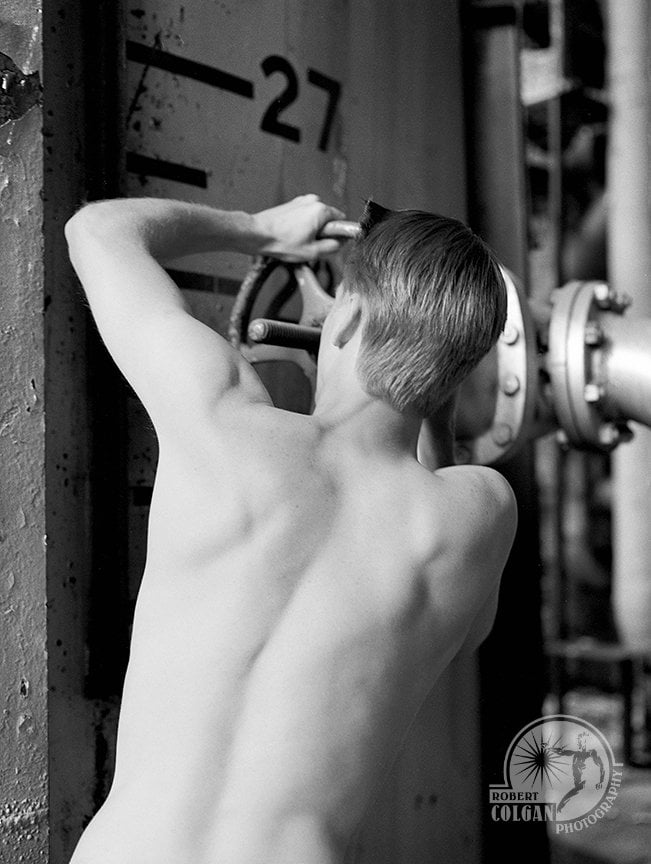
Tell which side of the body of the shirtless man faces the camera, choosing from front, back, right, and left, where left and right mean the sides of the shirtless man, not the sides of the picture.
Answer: back

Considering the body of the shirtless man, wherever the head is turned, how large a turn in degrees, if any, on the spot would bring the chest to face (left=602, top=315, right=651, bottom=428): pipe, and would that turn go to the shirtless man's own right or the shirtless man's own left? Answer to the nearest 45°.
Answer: approximately 45° to the shirtless man's own right

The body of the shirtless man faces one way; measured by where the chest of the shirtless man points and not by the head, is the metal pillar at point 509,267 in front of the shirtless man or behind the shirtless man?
in front

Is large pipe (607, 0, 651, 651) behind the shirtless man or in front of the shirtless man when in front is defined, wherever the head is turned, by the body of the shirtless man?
in front
